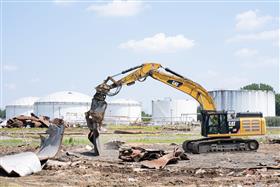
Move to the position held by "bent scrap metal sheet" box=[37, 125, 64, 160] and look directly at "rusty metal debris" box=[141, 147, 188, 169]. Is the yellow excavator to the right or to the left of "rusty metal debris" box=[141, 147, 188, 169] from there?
left

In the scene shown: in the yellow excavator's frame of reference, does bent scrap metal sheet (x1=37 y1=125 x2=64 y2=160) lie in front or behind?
in front

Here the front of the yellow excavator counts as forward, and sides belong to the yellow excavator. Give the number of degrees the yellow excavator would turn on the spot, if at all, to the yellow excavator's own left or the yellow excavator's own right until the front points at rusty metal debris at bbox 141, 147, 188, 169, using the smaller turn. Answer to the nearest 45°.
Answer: approximately 45° to the yellow excavator's own left

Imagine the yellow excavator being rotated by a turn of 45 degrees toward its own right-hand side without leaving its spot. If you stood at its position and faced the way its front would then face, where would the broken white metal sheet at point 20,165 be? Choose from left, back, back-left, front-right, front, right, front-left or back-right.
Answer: left

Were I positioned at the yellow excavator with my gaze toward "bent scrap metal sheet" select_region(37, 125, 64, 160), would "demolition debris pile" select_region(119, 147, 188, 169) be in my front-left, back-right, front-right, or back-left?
front-left

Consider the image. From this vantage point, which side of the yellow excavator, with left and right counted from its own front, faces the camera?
left

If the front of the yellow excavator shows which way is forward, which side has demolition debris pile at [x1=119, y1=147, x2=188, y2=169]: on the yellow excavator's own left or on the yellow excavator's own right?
on the yellow excavator's own left

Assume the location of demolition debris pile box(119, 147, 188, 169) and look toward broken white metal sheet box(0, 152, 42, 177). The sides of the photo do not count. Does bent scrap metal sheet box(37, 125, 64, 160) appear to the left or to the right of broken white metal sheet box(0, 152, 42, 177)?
right
